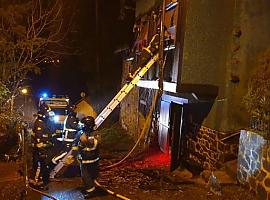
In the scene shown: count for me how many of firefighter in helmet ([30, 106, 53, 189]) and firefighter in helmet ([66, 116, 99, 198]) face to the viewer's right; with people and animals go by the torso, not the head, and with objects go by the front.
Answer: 1

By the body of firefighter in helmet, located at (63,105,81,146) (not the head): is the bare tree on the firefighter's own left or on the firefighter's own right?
on the firefighter's own left

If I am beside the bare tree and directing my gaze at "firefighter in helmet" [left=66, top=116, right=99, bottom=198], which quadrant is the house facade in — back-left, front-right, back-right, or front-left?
front-left

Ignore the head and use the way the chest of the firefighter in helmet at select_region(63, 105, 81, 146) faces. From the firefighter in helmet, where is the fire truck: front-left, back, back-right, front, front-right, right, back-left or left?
left

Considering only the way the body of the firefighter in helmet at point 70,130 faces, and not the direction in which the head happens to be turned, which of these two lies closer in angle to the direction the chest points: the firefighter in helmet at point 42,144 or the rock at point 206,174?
the rock

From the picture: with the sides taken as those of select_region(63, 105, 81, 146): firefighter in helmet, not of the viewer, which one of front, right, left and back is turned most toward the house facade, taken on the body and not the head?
front

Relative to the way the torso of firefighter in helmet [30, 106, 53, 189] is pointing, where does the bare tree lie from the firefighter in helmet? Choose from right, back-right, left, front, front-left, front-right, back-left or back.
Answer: left
